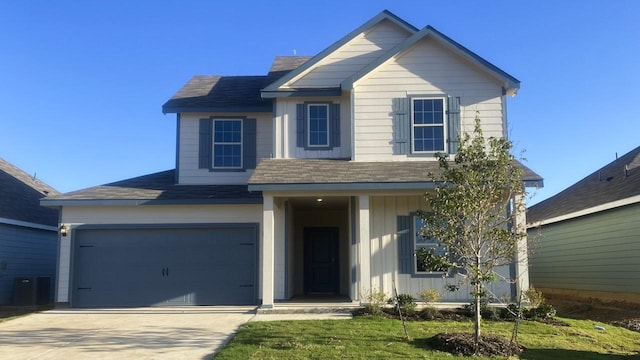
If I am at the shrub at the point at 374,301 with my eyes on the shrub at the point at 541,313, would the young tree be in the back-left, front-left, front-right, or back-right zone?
front-right

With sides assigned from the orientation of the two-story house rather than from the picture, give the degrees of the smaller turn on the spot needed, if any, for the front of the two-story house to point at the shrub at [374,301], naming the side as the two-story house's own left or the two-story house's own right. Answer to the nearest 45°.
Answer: approximately 45° to the two-story house's own left

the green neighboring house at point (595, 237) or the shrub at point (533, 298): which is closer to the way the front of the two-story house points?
the shrub

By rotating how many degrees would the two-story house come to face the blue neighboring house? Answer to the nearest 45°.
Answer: approximately 135° to its right

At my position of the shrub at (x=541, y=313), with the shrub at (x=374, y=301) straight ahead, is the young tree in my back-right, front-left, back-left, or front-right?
front-left

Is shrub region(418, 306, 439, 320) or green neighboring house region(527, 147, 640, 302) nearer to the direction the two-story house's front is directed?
the shrub

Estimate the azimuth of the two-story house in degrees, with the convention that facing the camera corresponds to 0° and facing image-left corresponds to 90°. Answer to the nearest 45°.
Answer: approximately 0°

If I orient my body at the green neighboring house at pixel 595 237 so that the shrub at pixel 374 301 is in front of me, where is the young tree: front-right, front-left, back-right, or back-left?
front-left

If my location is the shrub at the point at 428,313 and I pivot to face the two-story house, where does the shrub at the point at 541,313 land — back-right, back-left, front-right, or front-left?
back-right

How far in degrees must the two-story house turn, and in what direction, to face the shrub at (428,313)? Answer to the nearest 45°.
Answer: approximately 45° to its left

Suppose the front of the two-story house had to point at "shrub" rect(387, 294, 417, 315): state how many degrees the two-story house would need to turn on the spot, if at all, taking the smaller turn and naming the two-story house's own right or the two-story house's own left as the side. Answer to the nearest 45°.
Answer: approximately 45° to the two-story house's own left

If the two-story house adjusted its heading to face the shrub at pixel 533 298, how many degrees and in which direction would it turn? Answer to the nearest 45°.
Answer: approximately 45° to its left

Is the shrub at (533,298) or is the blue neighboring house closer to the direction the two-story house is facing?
the shrub

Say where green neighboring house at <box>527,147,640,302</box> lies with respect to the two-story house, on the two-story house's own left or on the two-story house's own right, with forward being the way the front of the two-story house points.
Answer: on the two-story house's own left
